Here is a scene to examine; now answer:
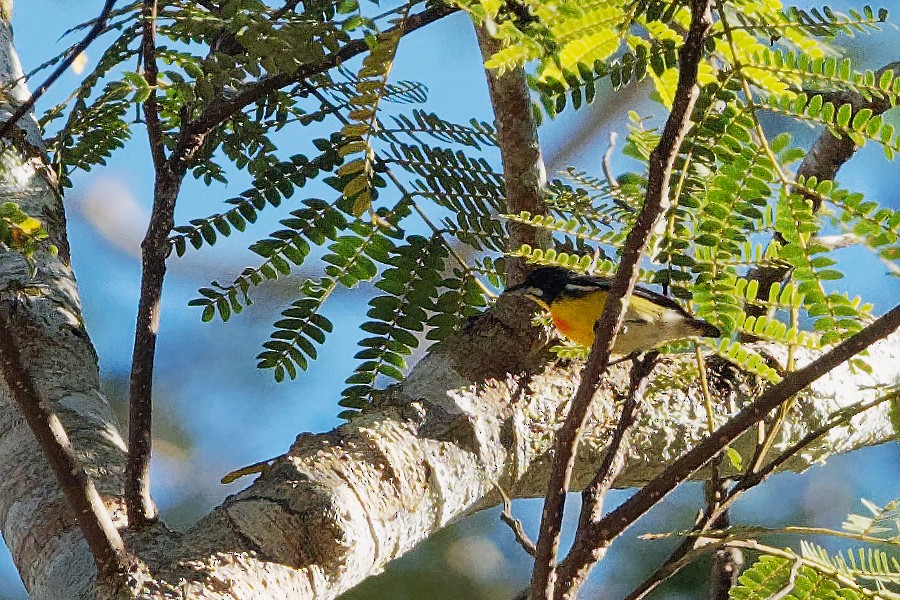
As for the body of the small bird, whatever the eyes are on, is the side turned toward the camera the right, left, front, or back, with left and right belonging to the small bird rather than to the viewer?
left
